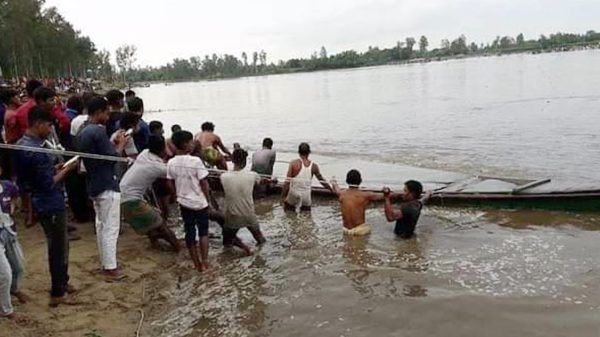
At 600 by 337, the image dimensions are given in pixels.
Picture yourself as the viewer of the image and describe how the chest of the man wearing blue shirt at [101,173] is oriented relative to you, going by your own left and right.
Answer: facing to the right of the viewer

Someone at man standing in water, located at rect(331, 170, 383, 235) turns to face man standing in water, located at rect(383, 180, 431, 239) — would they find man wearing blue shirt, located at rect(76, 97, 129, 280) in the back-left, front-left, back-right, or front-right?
back-right

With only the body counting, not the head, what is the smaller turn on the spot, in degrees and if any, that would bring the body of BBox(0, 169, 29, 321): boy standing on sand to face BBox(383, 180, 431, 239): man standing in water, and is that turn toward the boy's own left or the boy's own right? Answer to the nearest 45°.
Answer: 0° — they already face them

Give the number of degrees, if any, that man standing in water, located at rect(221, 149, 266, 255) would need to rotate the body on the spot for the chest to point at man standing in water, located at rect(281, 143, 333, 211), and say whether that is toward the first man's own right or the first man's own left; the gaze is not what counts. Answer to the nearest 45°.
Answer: approximately 45° to the first man's own right

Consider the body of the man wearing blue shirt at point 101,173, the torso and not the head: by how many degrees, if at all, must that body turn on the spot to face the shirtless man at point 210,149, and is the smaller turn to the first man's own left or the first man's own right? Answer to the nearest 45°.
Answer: approximately 45° to the first man's own left

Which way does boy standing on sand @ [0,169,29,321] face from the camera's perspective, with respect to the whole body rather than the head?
to the viewer's right

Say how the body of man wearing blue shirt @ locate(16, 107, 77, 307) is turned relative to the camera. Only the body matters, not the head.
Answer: to the viewer's right
